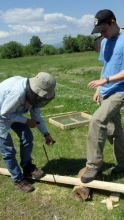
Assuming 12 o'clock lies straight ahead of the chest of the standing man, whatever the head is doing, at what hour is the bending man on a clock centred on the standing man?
The bending man is roughly at 1 o'clock from the standing man.

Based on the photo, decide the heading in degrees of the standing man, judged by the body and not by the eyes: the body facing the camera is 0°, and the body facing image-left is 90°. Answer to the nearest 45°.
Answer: approximately 45°

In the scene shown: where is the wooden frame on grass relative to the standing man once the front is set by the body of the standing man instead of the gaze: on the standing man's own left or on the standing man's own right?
on the standing man's own right
